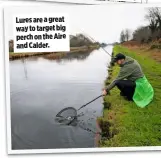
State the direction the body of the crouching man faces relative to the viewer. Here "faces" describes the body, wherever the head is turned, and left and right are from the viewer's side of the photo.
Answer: facing to the left of the viewer
